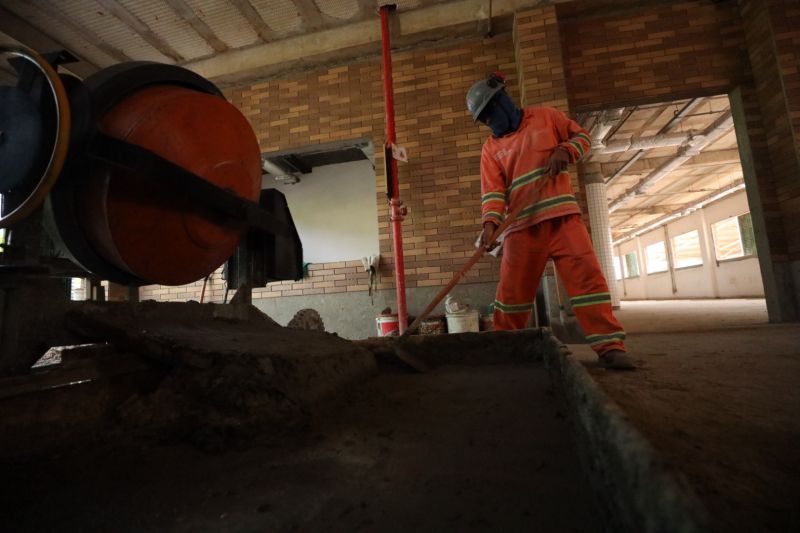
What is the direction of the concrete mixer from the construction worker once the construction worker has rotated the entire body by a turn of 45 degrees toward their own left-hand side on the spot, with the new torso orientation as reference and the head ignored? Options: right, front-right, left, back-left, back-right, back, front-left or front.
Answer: right

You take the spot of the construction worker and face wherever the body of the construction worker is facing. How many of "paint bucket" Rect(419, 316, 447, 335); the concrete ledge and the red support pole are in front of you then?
1

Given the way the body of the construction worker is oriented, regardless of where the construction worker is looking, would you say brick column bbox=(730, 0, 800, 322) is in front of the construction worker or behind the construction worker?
behind

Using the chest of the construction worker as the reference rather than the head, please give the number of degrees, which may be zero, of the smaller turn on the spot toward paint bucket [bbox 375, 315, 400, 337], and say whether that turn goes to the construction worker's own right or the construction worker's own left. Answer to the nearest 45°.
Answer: approximately 135° to the construction worker's own right

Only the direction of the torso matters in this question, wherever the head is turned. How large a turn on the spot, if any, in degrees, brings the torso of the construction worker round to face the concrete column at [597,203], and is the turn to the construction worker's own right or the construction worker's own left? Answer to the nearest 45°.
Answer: approximately 180°

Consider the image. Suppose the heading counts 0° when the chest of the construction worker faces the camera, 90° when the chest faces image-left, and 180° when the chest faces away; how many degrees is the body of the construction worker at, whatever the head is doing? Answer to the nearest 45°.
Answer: approximately 0°

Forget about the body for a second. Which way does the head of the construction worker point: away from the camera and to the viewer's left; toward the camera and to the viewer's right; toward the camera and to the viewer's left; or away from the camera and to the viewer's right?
toward the camera and to the viewer's left

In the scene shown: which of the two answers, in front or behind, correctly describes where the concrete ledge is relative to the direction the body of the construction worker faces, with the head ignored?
in front

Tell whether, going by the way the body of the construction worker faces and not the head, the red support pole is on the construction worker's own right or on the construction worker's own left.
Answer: on the construction worker's own right
